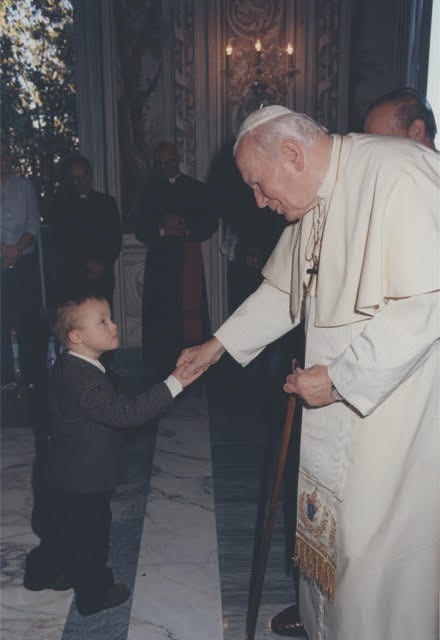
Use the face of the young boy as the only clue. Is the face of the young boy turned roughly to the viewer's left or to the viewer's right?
to the viewer's right

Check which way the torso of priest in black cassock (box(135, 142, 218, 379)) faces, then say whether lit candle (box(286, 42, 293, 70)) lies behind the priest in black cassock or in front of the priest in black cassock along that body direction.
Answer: behind

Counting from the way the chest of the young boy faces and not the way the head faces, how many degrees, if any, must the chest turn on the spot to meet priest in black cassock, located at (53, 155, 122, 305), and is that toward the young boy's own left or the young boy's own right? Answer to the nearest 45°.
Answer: approximately 90° to the young boy's own left

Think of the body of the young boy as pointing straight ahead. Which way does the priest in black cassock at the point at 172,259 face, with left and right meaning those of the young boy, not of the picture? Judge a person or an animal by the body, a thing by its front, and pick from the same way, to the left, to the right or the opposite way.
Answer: to the right

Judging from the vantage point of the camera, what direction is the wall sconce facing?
facing the viewer

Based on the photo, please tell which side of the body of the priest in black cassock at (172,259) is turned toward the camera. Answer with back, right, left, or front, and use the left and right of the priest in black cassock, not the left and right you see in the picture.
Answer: front

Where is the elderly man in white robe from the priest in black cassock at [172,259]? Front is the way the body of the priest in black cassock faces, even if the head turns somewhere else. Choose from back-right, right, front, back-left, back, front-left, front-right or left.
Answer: front

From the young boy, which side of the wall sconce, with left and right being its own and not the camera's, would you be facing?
front

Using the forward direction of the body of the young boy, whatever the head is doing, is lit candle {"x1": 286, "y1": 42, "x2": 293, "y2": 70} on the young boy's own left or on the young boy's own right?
on the young boy's own left

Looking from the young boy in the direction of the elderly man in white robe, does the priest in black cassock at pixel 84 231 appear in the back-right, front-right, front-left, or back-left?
back-left

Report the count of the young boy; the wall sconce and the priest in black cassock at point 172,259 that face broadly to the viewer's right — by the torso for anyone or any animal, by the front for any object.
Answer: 1

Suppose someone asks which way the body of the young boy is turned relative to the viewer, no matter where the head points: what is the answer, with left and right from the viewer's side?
facing to the right of the viewer
